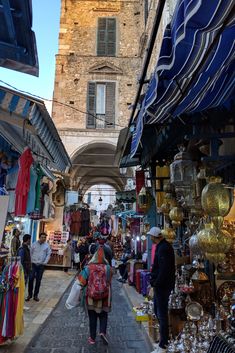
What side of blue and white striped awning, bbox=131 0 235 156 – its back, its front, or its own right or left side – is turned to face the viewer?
left

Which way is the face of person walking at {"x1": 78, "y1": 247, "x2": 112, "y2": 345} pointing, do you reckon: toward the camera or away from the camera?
away from the camera

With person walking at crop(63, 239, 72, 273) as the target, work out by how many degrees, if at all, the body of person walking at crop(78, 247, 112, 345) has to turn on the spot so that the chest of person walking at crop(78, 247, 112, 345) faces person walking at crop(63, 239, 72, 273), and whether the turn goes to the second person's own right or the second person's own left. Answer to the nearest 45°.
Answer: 0° — they already face them

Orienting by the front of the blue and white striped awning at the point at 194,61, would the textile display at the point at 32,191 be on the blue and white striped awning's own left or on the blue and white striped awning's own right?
on the blue and white striped awning's own right

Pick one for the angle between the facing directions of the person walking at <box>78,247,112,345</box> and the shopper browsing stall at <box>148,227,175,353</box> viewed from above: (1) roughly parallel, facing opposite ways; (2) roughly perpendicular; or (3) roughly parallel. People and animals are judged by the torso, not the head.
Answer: roughly perpendicular

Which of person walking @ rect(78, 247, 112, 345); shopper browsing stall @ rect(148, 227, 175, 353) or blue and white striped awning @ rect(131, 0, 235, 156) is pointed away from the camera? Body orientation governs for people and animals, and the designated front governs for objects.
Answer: the person walking

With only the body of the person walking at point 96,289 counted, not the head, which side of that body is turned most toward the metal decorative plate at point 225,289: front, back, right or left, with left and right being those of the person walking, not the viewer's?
right

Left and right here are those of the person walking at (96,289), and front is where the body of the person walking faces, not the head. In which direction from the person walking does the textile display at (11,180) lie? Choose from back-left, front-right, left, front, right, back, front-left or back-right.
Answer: front-left

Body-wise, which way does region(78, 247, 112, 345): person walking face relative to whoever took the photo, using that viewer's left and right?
facing away from the viewer
